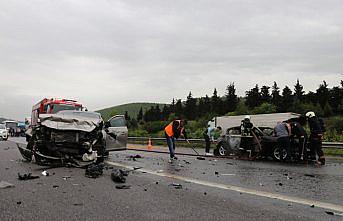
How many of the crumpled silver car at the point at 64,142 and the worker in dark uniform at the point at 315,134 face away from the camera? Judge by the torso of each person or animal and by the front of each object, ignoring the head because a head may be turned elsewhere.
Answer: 0

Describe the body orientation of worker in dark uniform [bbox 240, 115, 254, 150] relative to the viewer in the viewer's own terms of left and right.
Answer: facing the viewer

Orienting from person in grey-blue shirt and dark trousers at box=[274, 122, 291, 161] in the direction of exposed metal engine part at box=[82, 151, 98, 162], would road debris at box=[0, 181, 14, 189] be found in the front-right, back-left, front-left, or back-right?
front-left

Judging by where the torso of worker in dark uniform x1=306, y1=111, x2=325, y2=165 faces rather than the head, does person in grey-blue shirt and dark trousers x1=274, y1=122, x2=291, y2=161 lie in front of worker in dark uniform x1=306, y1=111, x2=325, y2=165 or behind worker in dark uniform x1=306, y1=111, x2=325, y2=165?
in front

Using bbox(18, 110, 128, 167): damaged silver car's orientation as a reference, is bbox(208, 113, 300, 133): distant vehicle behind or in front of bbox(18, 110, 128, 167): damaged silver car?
behind

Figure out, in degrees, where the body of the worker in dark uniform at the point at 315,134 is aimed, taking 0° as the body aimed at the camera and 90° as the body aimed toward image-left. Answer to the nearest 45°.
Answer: approximately 90°

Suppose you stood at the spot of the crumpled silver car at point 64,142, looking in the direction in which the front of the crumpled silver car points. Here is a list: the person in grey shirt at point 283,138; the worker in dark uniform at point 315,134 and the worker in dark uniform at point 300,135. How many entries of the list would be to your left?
3

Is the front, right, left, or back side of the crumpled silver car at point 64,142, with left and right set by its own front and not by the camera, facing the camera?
front

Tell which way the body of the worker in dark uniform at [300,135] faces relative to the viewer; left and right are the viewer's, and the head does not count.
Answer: facing to the left of the viewer
